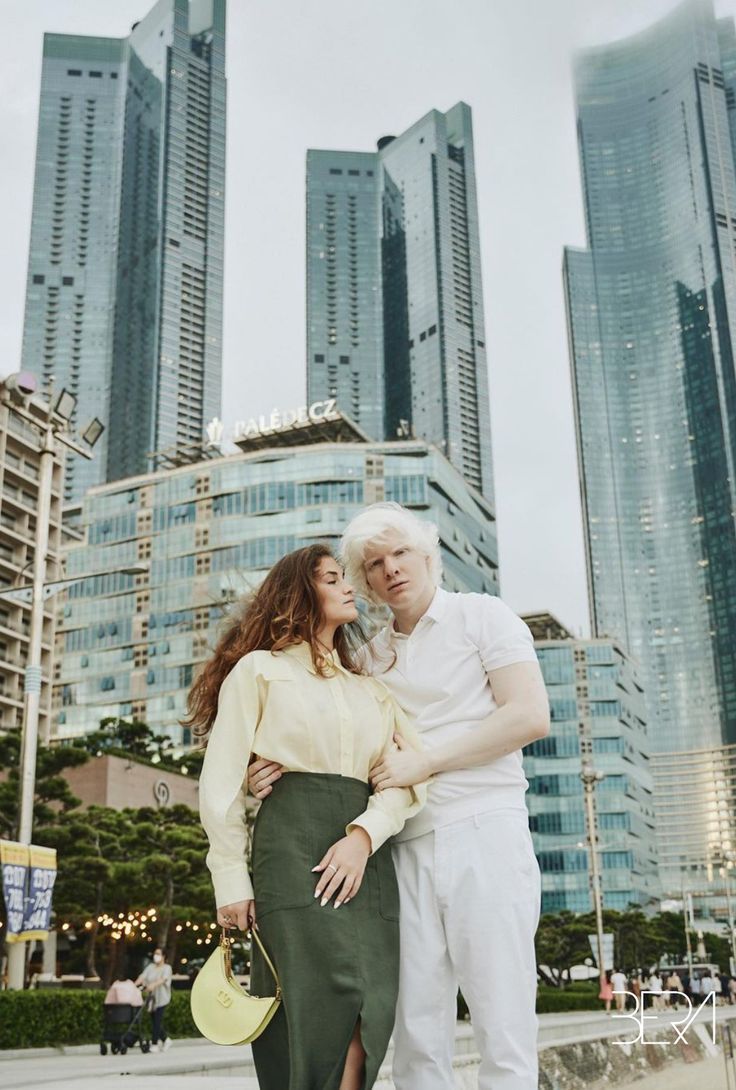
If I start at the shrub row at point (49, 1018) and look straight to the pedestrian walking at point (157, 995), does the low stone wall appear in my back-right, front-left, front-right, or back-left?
front-right

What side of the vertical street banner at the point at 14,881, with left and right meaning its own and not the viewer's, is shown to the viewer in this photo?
front

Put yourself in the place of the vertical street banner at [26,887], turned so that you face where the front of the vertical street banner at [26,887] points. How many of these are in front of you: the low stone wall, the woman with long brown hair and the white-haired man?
3

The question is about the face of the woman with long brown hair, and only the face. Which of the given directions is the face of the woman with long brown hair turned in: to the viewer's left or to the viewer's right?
to the viewer's right

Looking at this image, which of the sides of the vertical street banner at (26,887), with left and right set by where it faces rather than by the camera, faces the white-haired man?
front

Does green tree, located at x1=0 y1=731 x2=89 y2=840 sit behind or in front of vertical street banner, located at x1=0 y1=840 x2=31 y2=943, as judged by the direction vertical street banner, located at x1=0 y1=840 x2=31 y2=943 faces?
behind

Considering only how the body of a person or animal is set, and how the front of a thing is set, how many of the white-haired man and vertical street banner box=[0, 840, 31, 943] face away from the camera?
0

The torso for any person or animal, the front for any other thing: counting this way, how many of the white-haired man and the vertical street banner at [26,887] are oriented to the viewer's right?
0

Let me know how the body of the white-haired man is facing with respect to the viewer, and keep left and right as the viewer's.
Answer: facing the viewer and to the left of the viewer
